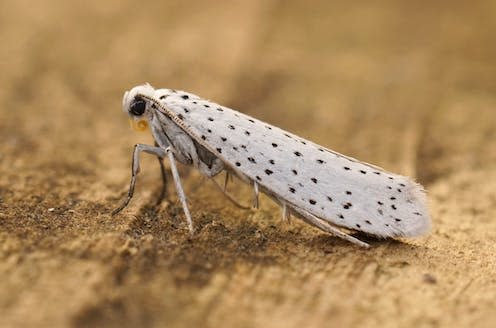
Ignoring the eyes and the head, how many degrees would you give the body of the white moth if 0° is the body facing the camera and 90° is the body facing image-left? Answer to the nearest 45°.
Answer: approximately 90°
